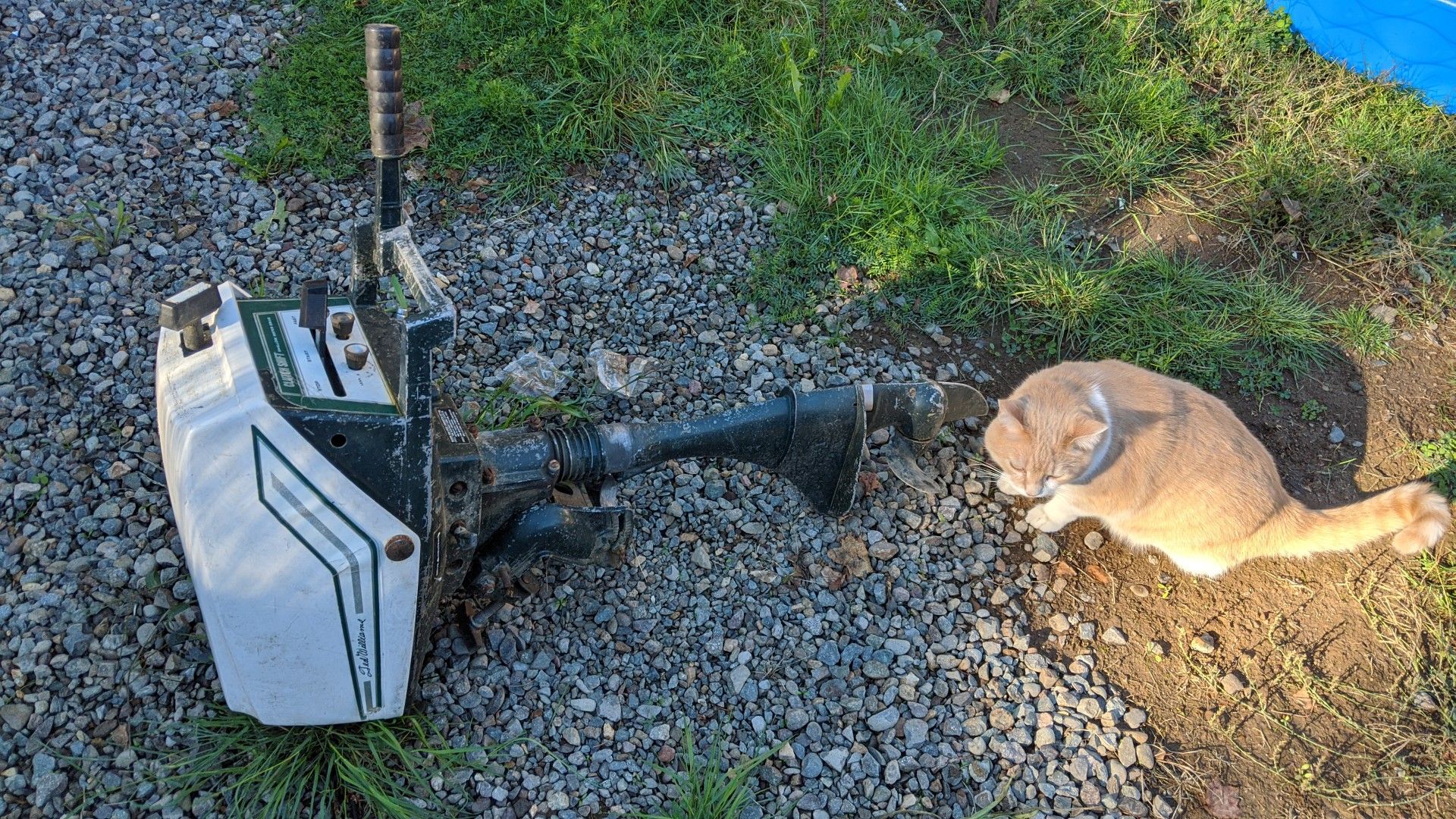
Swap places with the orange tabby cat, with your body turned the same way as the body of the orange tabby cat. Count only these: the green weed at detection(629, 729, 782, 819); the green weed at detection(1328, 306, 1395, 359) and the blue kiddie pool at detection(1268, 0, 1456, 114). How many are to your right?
2

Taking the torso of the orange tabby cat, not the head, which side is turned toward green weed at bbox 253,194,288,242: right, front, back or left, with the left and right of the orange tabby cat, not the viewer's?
front

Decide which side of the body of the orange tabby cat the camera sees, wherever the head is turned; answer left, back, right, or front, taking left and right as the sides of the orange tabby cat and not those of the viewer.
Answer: left

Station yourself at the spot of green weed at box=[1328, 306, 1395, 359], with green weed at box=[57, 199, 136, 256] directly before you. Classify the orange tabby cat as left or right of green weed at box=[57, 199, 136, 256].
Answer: left

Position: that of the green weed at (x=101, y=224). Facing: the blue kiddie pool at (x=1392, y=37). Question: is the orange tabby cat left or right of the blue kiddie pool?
right

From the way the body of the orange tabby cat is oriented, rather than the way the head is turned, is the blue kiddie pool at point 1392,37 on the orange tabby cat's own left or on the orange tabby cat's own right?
on the orange tabby cat's own right

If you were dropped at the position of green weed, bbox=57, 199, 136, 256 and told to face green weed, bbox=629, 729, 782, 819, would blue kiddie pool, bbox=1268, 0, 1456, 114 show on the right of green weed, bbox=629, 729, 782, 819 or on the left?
left

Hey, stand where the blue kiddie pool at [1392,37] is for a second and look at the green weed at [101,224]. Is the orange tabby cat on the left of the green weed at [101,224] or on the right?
left

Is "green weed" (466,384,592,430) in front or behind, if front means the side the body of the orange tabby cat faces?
in front

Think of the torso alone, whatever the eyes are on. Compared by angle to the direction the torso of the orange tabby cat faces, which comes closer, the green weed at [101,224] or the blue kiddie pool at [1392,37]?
the green weed

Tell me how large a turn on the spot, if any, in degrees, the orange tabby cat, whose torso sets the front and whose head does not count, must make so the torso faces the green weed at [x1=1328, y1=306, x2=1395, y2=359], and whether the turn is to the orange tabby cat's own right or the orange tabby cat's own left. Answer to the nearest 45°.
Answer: approximately 90° to the orange tabby cat's own right

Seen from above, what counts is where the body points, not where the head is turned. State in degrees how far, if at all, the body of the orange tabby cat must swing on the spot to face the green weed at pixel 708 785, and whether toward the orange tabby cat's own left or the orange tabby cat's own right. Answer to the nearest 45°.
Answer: approximately 90° to the orange tabby cat's own left

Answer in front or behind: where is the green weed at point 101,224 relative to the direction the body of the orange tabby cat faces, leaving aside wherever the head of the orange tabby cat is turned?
in front
